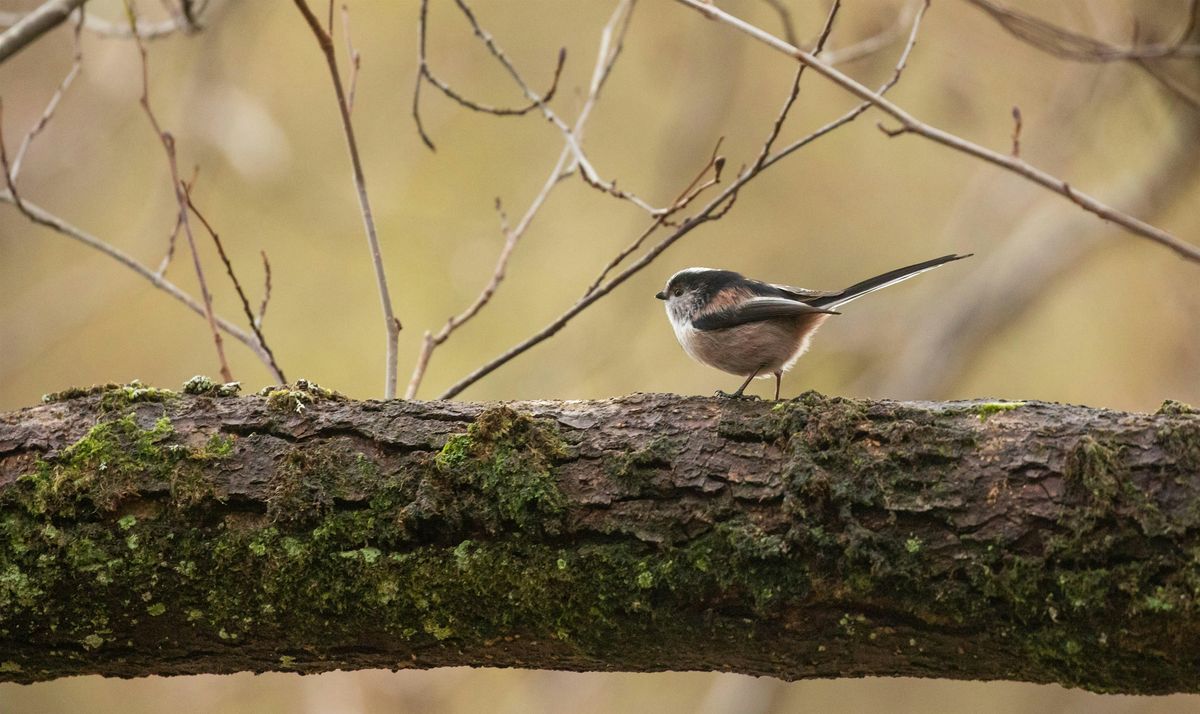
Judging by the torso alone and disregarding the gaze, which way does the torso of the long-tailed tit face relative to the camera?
to the viewer's left

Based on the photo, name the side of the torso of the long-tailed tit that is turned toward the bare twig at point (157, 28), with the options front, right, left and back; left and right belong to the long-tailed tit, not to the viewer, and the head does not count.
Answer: front

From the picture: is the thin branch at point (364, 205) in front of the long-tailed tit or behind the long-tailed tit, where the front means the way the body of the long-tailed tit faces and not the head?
in front

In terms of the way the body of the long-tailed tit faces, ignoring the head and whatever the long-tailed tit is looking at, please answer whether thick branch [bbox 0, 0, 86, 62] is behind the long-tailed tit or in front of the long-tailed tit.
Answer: in front
